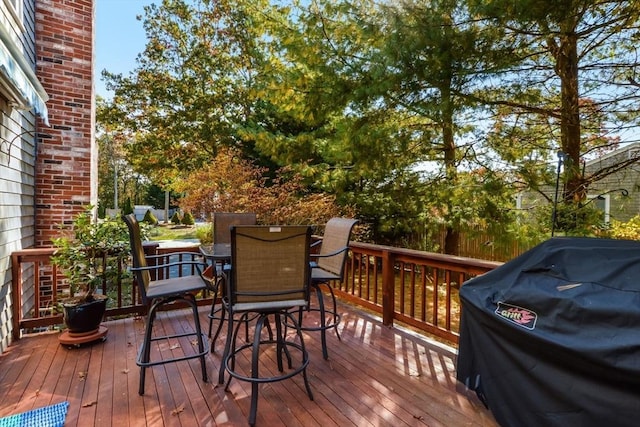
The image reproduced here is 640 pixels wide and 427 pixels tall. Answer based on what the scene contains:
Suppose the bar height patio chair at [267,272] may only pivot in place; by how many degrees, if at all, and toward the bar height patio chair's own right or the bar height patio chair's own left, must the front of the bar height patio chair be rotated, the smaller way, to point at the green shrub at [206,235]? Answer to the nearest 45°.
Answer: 0° — it already faces it

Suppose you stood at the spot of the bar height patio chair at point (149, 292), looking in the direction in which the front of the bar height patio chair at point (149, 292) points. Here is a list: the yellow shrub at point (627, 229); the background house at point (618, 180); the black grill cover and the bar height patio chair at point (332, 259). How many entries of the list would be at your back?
0

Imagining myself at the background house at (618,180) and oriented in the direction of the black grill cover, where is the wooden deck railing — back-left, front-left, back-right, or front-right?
front-right

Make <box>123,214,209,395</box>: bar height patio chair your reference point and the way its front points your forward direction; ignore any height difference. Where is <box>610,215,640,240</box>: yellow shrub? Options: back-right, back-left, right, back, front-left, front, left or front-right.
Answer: front

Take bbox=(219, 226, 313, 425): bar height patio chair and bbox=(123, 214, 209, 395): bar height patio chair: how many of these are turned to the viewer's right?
1

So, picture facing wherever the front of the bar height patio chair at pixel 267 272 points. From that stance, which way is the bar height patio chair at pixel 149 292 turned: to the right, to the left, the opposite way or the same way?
to the right

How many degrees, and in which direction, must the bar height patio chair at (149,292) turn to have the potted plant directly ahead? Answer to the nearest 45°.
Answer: approximately 135° to its left

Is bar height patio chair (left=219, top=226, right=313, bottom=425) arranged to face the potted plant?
no

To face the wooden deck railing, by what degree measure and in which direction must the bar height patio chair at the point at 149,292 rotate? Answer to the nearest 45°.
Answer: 0° — it already faces it

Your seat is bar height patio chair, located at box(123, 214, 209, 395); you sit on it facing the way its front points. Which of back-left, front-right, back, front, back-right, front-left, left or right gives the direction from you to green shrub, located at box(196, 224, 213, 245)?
left

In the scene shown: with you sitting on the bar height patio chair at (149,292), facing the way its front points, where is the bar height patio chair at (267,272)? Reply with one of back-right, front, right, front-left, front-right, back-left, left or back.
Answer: front-right

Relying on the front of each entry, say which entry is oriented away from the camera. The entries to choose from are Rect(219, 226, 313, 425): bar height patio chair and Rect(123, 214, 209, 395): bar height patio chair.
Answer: Rect(219, 226, 313, 425): bar height patio chair

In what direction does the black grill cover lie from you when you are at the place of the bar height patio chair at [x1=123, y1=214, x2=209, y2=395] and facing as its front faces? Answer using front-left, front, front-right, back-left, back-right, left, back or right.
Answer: front-right

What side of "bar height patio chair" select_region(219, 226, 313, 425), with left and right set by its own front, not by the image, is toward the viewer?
back

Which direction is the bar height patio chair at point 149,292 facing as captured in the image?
to the viewer's right
